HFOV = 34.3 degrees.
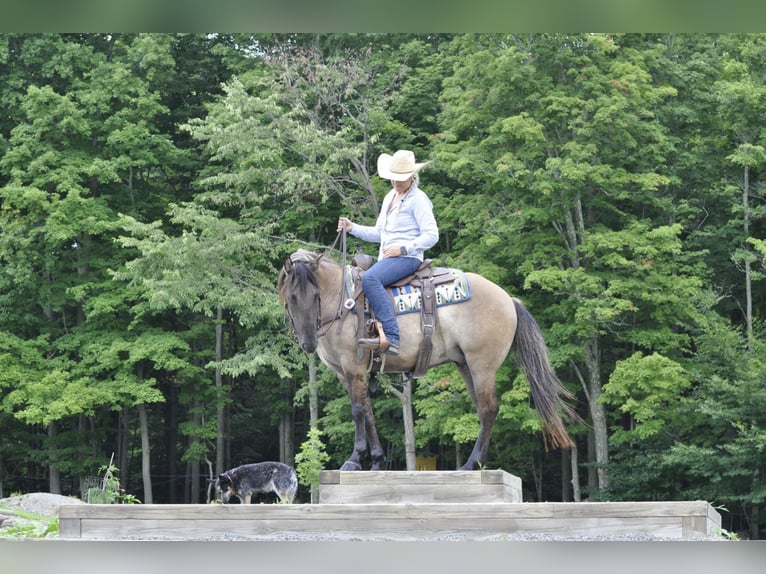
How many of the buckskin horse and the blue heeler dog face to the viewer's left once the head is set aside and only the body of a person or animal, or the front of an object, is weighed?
2

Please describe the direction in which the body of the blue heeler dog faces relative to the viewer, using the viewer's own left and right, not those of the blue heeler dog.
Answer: facing to the left of the viewer

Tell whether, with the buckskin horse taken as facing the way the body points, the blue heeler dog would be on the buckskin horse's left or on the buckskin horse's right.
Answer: on the buckskin horse's right

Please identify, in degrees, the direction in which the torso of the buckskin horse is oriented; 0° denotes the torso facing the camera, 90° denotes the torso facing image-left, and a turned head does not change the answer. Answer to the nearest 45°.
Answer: approximately 90°

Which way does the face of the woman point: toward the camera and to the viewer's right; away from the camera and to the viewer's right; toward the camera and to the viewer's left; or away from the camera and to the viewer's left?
toward the camera and to the viewer's left
